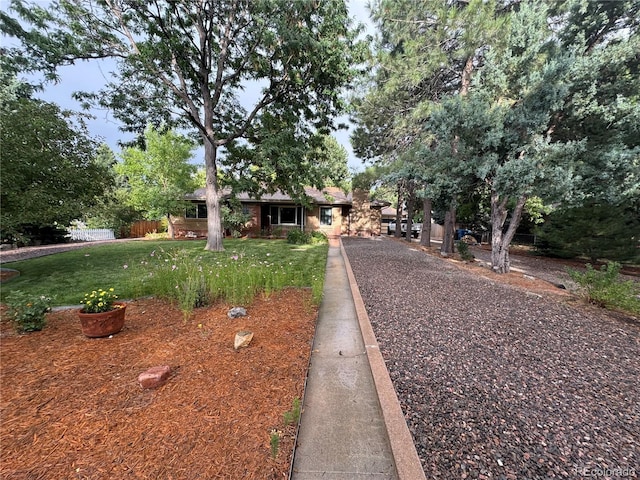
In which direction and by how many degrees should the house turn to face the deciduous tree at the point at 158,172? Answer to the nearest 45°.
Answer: approximately 90° to its right

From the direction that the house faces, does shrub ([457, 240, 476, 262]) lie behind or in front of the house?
in front

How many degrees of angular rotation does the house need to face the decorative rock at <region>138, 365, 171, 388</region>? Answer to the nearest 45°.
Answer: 0° — it already faces it

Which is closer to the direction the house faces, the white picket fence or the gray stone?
the gray stone

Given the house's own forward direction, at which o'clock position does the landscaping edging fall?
The landscaping edging is roughly at 12 o'clock from the house.

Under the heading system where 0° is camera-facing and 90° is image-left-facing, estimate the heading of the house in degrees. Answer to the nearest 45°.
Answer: approximately 0°

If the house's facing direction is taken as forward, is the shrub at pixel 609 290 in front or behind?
in front

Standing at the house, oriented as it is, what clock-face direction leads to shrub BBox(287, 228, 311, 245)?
The shrub is roughly at 12 o'clock from the house.

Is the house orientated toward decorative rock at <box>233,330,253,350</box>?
yes

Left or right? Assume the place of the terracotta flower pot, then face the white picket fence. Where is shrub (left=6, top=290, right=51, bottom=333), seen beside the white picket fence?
left

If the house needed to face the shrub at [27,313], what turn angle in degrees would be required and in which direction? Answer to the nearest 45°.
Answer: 0° — it already faces it

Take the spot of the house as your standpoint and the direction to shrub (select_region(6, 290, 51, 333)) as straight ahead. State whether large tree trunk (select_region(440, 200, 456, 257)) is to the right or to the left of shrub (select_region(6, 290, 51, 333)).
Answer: left
